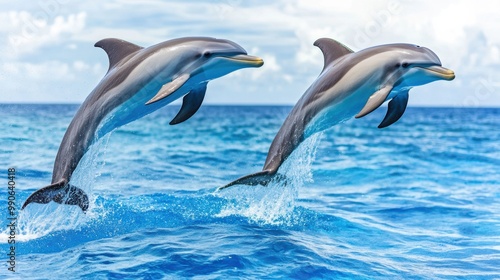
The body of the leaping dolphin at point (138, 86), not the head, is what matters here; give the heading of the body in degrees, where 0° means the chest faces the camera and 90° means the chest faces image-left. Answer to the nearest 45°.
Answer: approximately 270°

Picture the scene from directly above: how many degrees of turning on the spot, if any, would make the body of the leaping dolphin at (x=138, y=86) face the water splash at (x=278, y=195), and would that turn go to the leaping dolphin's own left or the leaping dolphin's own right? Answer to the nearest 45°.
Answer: approximately 45° to the leaping dolphin's own left

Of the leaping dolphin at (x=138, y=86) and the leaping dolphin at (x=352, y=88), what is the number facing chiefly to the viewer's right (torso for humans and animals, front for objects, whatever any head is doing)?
2

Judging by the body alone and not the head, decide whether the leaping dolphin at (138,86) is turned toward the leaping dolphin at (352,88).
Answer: yes

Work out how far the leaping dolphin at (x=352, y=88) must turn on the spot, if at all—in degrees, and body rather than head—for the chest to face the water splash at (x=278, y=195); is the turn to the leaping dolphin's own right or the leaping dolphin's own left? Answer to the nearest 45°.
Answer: approximately 135° to the leaping dolphin's own left

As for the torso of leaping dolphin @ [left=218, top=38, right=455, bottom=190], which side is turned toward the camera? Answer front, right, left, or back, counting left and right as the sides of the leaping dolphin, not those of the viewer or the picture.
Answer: right
